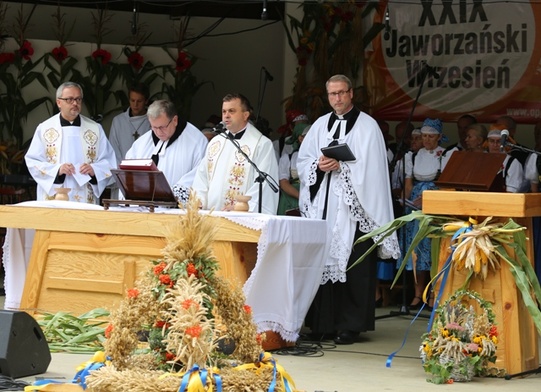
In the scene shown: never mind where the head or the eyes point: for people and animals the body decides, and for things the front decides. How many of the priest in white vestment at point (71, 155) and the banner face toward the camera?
2

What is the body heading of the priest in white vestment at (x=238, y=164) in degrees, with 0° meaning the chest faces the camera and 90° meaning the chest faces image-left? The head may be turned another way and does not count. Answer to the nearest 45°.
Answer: approximately 45°

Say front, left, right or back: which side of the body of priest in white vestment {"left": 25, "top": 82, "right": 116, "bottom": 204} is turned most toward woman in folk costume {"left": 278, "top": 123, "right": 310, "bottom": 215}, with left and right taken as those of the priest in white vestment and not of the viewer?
left

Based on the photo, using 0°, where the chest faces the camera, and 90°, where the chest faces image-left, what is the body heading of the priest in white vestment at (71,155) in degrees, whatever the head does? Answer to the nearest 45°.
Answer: approximately 0°

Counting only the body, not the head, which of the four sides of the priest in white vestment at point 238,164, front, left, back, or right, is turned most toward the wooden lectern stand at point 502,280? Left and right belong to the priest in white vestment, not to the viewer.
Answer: left

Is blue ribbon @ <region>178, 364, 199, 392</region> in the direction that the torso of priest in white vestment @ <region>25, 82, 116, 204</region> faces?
yes

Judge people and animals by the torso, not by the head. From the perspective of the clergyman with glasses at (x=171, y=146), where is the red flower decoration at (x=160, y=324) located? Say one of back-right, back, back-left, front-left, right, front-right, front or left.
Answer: front-left

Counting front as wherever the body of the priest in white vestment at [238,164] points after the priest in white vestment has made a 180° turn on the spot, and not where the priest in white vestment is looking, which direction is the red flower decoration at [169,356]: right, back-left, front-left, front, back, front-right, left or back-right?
back-right
